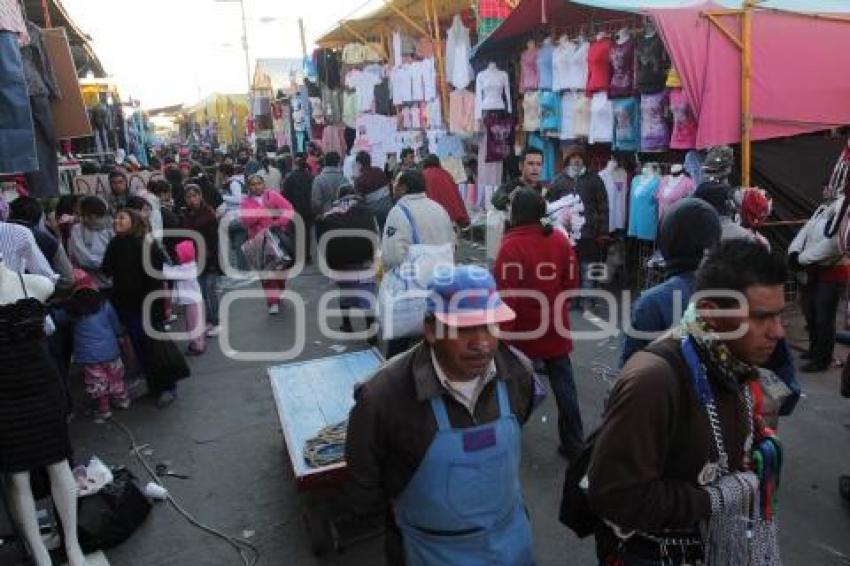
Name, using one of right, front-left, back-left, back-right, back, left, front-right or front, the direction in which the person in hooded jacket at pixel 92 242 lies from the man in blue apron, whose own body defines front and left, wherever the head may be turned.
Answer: back

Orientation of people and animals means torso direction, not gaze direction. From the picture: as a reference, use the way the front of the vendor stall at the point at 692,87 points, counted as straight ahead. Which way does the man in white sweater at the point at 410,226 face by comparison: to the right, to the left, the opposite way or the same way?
to the right

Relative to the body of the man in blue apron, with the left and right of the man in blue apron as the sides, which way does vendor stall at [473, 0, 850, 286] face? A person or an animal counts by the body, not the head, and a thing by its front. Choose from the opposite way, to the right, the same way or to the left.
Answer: to the right

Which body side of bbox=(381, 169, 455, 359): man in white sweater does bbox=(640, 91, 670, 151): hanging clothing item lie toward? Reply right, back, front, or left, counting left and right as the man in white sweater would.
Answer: right

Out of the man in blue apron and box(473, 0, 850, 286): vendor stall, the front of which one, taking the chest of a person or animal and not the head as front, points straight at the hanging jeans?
the vendor stall

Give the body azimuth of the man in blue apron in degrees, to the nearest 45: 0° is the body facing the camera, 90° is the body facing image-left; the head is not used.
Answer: approximately 315°

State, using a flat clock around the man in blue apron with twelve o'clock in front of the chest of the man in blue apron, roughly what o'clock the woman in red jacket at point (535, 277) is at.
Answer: The woman in red jacket is roughly at 8 o'clock from the man in blue apron.

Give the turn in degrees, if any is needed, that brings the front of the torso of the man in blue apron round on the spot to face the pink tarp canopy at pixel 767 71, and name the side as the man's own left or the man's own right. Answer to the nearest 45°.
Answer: approximately 90° to the man's own left

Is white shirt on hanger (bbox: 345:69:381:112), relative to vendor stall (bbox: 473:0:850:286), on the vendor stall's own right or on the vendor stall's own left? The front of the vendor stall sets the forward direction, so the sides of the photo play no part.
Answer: on the vendor stall's own right

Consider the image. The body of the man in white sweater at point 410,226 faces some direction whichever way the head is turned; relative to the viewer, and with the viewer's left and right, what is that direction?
facing away from the viewer and to the left of the viewer

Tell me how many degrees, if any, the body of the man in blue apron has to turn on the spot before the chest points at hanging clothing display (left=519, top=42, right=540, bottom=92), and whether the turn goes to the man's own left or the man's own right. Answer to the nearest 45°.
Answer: approximately 135° to the man's own left

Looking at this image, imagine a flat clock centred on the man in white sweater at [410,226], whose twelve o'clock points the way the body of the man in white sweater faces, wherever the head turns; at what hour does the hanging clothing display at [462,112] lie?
The hanging clothing display is roughly at 2 o'clock from the man in white sweater.

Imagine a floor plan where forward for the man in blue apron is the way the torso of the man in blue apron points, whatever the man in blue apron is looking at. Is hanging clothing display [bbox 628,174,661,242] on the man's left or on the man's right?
on the man's left
